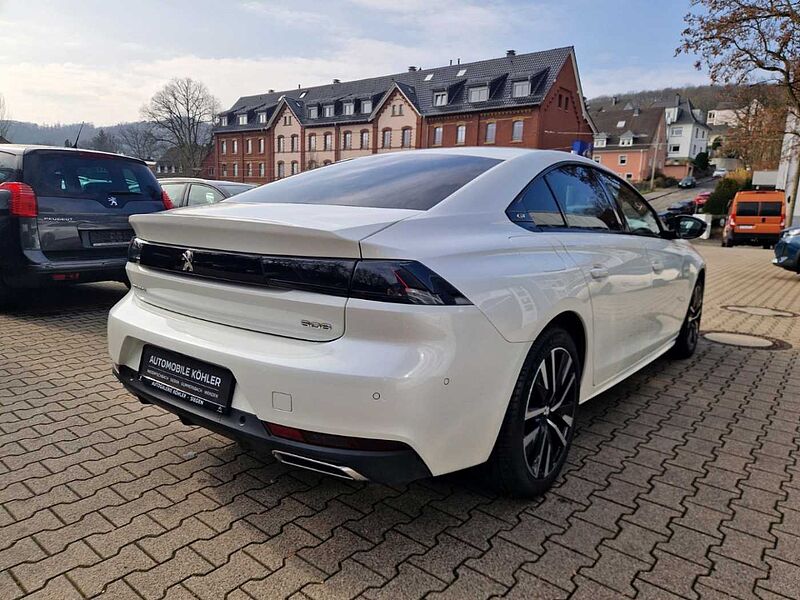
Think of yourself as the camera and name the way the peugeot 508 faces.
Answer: facing away from the viewer and to the right of the viewer

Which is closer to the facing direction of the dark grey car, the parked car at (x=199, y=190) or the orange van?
the parked car

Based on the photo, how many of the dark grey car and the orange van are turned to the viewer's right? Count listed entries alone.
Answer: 0

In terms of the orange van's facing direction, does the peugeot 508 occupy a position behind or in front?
behind

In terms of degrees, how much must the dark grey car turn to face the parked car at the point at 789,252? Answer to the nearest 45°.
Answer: approximately 135° to its right

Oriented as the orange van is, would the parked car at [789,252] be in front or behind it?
behind

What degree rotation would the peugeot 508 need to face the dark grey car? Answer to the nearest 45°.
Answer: approximately 90° to its left

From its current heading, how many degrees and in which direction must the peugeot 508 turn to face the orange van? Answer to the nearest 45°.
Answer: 0° — it already faces it

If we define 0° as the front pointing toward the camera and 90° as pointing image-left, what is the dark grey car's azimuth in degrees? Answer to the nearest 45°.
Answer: approximately 135°

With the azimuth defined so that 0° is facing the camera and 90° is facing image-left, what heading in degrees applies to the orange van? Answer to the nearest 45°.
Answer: approximately 180°
